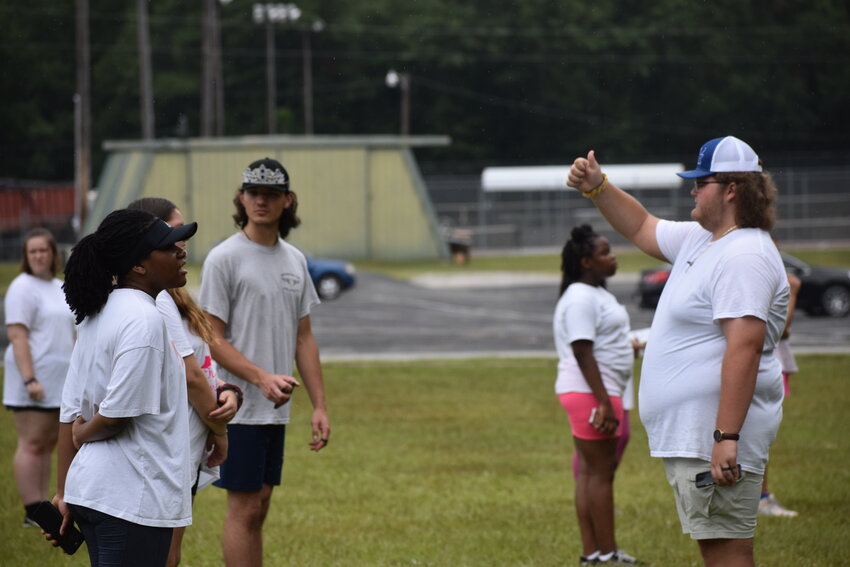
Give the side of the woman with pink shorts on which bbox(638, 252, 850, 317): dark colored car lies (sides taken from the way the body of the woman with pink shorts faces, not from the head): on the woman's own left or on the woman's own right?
on the woman's own left

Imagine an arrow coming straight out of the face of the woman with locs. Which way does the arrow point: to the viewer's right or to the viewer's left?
to the viewer's right

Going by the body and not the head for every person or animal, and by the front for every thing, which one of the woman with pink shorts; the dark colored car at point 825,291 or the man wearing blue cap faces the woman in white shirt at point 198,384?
the man wearing blue cap

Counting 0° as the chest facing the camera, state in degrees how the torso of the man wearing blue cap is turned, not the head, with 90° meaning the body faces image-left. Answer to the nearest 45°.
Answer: approximately 90°

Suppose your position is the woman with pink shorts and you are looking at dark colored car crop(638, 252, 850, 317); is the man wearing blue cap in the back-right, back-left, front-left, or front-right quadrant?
back-right

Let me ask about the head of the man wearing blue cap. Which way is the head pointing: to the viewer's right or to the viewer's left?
to the viewer's left
